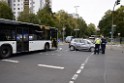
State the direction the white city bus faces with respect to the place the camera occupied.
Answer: facing away from the viewer and to the right of the viewer

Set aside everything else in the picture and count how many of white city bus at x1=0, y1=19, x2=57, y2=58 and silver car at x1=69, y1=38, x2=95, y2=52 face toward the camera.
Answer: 0

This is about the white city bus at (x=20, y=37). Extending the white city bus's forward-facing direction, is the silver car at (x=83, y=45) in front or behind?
in front
